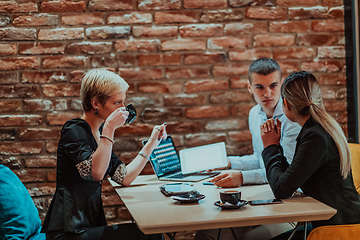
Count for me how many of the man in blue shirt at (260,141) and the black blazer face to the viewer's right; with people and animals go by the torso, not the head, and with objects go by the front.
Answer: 0

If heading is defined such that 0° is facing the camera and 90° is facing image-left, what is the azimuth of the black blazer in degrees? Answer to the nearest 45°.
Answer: approximately 90°

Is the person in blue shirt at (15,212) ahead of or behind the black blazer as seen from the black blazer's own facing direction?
ahead

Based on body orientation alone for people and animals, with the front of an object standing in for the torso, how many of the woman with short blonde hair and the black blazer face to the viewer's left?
1

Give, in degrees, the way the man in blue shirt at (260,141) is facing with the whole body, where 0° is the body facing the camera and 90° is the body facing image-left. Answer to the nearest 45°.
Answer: approximately 45°

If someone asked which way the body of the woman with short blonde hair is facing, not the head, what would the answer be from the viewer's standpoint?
to the viewer's right

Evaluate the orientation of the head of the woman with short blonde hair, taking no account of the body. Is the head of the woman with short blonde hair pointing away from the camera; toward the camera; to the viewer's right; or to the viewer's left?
to the viewer's right

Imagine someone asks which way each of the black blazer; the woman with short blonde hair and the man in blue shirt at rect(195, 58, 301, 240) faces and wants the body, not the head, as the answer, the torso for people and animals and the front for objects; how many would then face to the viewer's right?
1
